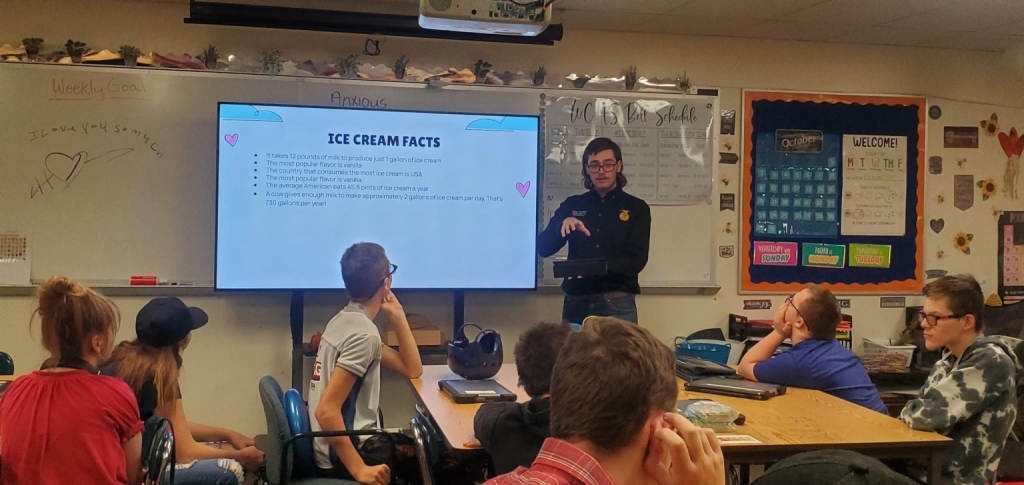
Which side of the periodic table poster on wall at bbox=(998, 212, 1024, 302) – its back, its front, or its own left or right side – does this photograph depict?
front

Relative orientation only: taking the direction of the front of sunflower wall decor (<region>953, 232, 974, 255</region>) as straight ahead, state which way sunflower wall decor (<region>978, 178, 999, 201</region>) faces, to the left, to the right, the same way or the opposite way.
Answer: the same way

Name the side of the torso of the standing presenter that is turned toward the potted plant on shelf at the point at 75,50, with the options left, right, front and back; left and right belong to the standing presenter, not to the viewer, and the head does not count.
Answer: right

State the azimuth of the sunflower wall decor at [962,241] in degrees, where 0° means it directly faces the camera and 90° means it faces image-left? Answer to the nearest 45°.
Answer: approximately 0°

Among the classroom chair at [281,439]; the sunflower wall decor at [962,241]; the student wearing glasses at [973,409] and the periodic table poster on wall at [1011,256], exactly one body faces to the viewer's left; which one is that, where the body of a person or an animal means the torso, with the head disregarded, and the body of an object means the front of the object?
the student wearing glasses

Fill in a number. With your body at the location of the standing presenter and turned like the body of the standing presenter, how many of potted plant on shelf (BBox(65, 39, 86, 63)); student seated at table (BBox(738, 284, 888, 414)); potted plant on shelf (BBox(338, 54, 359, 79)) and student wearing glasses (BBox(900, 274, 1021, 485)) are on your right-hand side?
2

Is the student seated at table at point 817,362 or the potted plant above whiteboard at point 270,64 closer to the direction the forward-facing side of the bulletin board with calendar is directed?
the student seated at table

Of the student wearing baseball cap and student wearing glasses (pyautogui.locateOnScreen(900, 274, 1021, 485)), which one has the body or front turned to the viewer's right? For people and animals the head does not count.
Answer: the student wearing baseball cap

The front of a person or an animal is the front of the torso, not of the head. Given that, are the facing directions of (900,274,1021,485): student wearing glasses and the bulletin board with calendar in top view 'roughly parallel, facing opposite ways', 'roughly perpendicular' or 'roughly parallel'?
roughly perpendicular

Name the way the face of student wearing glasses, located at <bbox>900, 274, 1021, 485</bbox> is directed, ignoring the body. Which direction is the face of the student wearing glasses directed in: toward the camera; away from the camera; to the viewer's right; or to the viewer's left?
to the viewer's left

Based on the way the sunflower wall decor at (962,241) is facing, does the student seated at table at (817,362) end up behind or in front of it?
in front

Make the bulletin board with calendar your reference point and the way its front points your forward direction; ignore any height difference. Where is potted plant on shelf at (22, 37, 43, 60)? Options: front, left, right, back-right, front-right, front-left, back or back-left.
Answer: front-right

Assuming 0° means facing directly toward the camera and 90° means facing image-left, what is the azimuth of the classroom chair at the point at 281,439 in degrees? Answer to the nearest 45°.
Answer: approximately 270°

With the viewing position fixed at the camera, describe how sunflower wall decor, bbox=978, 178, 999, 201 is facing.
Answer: facing the viewer

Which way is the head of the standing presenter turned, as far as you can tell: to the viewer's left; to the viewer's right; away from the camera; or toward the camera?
toward the camera
